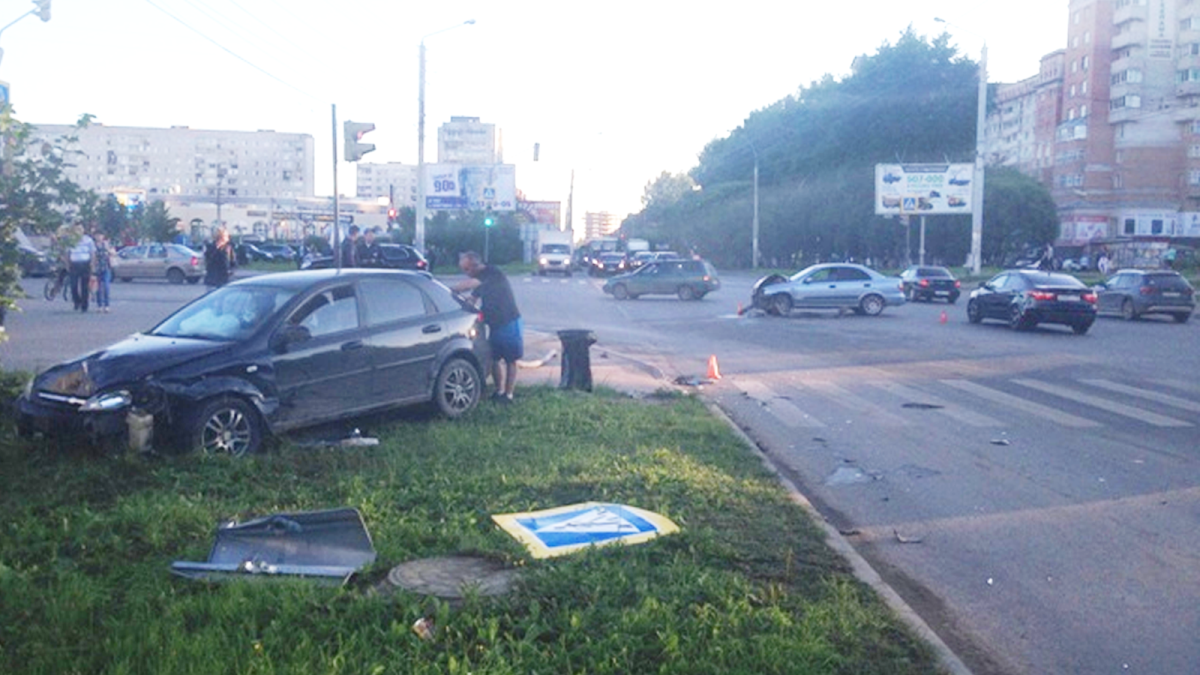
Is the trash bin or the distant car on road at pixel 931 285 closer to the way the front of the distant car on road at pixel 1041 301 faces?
the distant car on road

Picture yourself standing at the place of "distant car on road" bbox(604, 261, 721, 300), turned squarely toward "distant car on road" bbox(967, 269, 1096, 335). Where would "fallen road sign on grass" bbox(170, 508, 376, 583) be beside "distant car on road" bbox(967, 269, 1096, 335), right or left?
right

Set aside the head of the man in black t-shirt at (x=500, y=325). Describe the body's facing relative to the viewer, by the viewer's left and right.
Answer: facing to the left of the viewer

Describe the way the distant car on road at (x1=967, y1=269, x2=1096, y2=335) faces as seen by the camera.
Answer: facing away from the viewer and to the left of the viewer

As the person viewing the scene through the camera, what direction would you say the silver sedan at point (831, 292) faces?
facing to the left of the viewer
